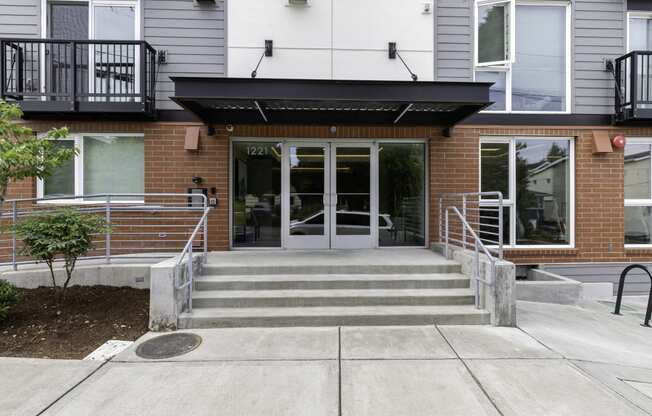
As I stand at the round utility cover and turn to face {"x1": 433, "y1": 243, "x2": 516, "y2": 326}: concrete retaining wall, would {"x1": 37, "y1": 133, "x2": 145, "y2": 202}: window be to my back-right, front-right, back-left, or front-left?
back-left

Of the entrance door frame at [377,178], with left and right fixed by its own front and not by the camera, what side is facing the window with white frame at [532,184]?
left

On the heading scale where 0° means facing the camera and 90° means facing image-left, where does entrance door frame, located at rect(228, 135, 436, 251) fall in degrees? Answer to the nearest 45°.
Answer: approximately 0°

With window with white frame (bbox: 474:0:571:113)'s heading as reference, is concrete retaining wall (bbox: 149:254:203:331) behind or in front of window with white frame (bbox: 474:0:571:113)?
in front

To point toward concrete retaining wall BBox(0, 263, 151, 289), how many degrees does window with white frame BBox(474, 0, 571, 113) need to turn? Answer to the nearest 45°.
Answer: approximately 45° to its right

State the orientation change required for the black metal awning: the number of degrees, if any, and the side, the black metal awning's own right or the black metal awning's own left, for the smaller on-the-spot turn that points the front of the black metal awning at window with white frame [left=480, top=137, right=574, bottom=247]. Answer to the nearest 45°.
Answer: approximately 135° to the black metal awning's own left

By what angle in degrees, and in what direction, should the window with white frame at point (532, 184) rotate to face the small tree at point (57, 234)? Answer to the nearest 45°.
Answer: approximately 45° to its right

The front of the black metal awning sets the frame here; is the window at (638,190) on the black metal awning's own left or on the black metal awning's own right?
on the black metal awning's own left

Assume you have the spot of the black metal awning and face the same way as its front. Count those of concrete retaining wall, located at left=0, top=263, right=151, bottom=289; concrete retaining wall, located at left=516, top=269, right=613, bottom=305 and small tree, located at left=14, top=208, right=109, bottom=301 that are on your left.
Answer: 1

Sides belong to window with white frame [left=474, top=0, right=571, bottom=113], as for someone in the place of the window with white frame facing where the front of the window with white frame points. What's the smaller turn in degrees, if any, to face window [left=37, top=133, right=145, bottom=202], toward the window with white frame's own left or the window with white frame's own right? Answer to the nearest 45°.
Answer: approximately 45° to the window with white frame's own right
